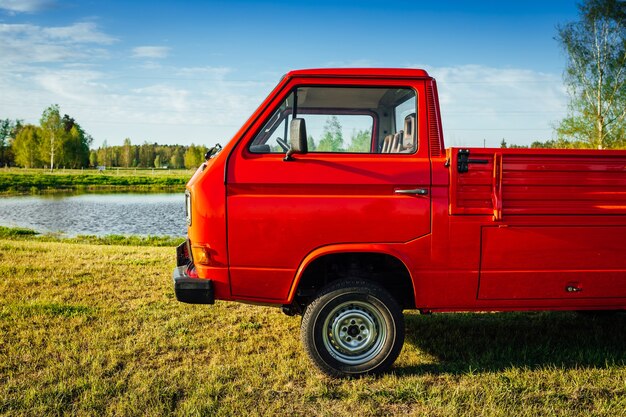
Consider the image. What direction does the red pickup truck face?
to the viewer's left

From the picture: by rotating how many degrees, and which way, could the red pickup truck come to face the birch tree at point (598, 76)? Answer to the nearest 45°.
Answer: approximately 90° to its right
